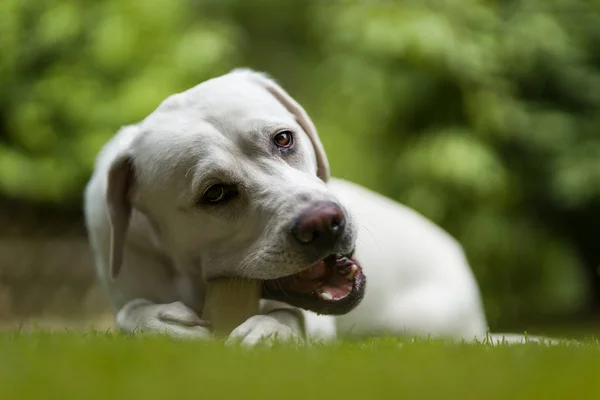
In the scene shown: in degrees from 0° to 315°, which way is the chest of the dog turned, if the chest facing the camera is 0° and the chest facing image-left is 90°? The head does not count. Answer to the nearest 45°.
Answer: approximately 45°
